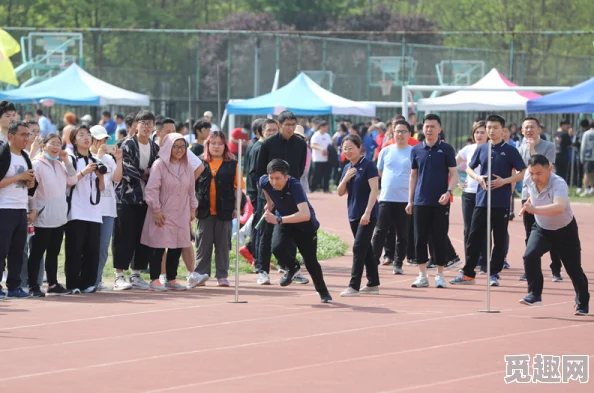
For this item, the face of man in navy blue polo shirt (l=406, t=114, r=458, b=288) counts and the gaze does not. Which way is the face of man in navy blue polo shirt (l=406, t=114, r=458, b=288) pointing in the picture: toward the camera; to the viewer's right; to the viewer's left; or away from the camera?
toward the camera

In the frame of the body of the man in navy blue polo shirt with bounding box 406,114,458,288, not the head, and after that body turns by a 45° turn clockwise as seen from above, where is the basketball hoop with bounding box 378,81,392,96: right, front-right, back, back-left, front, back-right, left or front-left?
back-right

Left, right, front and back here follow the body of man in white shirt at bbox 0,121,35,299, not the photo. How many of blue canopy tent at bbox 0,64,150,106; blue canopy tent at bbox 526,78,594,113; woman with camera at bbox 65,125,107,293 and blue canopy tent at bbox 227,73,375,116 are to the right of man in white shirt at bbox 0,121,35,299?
0

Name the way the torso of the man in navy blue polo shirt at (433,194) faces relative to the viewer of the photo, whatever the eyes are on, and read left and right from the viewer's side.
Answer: facing the viewer

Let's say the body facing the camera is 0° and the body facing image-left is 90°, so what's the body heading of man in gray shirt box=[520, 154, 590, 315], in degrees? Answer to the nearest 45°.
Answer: approximately 45°

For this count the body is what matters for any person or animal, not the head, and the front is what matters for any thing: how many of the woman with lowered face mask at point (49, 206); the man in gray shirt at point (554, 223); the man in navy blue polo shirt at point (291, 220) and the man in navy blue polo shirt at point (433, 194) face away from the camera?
0

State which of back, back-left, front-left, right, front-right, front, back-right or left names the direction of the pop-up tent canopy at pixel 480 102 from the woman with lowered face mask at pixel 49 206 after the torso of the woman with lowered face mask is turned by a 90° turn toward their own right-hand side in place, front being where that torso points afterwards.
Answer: back

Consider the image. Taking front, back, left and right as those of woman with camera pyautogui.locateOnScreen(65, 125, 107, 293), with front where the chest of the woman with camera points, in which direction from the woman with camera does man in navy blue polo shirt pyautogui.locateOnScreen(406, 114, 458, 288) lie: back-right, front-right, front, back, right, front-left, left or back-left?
front-left

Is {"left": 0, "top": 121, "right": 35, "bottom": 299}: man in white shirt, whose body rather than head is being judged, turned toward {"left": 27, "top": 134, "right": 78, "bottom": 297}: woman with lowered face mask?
no

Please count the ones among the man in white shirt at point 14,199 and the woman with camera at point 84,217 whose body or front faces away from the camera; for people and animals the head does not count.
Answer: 0

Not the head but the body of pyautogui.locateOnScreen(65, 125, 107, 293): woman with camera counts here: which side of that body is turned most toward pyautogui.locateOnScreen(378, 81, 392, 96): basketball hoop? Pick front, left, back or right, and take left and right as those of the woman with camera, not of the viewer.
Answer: left

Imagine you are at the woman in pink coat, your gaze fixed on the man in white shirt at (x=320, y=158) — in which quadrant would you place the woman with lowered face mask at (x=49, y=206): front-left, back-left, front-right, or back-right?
back-left

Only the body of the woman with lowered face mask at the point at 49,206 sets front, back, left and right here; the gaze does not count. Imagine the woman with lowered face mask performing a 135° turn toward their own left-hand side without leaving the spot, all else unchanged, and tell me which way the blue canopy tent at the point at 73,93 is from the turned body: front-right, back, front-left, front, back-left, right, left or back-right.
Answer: front

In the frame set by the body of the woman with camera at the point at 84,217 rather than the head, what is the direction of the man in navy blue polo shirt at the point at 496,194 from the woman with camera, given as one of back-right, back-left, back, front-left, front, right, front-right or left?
front-left

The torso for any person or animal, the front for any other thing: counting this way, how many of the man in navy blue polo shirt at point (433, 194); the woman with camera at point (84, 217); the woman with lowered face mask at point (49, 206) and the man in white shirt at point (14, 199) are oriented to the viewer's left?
0

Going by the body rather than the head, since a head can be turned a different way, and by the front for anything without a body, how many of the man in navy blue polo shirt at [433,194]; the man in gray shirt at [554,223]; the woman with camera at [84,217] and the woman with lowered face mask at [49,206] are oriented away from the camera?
0
